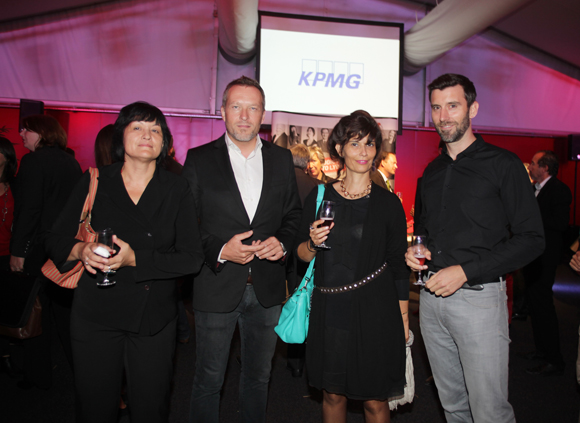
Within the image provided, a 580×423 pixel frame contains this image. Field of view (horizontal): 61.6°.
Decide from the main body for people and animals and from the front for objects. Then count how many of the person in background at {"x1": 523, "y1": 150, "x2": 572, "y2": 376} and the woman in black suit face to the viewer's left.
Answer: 1

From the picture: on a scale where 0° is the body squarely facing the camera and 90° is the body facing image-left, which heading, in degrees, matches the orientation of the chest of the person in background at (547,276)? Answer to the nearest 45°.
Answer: approximately 90°

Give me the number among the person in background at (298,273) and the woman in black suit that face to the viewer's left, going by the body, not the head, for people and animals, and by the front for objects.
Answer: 0

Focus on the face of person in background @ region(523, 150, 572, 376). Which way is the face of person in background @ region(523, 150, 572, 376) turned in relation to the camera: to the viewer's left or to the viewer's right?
to the viewer's left
